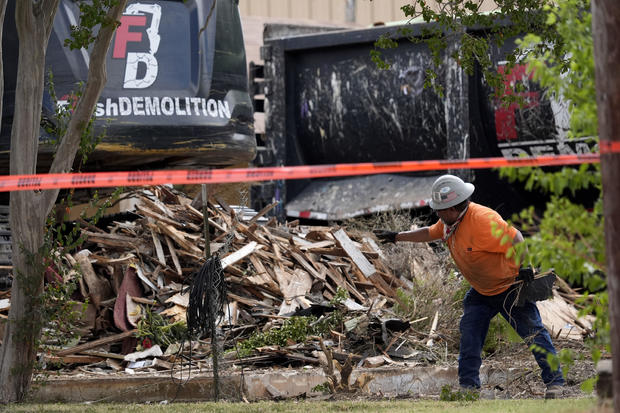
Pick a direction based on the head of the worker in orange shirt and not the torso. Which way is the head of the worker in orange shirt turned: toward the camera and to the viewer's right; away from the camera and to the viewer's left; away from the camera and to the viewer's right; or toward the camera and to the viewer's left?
toward the camera and to the viewer's left

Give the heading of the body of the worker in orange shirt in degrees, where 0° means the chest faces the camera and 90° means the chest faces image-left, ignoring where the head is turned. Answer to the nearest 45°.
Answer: approximately 45°

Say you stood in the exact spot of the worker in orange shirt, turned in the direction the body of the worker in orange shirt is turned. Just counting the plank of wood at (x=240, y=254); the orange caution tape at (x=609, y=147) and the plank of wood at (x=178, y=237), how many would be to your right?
2

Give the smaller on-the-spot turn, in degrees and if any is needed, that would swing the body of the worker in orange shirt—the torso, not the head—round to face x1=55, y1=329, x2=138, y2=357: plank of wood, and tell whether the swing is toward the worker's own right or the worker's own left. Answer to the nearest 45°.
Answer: approximately 45° to the worker's own right

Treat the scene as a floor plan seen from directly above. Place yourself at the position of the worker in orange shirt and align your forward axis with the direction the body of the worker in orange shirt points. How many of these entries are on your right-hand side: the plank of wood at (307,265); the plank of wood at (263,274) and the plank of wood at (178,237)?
3
